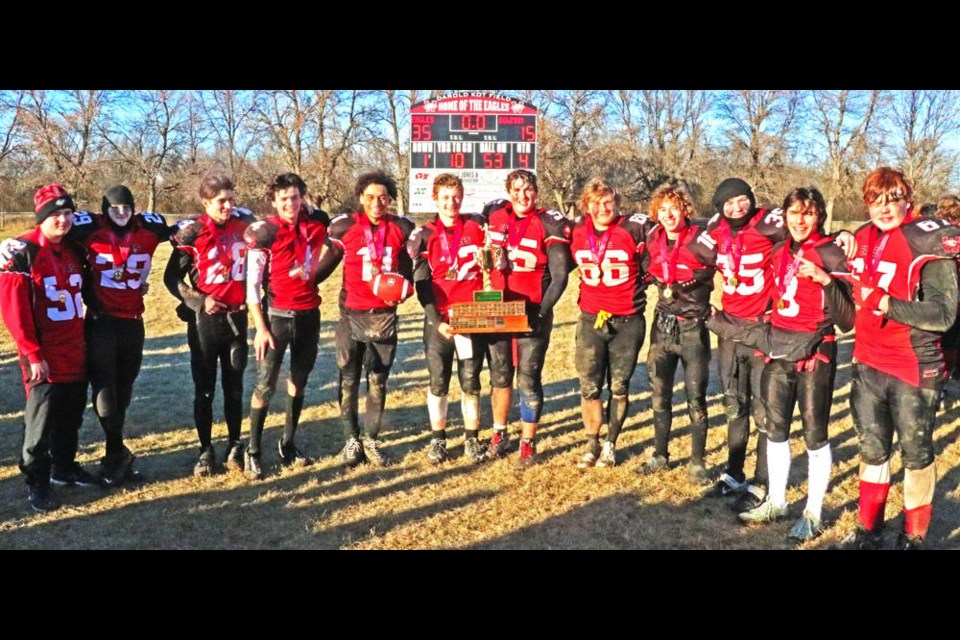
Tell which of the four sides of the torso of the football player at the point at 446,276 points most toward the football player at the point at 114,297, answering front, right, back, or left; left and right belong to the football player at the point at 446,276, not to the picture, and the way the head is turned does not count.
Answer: right

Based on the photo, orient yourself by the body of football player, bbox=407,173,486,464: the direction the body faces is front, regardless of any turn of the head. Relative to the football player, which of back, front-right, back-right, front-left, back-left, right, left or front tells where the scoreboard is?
back

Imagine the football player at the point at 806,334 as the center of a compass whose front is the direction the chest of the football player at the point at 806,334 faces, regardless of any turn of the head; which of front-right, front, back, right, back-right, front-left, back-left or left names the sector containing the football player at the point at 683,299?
right

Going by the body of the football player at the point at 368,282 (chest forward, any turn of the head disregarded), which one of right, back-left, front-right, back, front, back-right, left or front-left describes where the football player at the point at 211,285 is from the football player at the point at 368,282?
right

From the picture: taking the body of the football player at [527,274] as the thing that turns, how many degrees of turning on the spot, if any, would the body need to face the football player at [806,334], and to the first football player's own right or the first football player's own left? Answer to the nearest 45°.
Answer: approximately 45° to the first football player's own left

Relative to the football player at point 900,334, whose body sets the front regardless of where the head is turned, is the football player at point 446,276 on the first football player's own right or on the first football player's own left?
on the first football player's own right

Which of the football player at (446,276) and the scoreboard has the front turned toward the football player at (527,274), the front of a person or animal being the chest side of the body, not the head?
the scoreboard

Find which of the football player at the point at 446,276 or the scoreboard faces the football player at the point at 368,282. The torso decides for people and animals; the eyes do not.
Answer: the scoreboard
